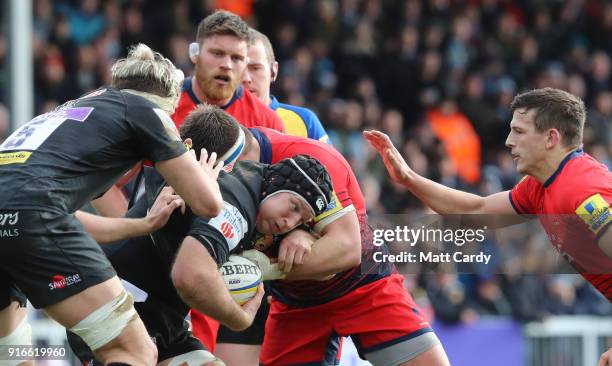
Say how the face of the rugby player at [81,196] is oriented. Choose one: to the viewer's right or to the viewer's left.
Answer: to the viewer's right

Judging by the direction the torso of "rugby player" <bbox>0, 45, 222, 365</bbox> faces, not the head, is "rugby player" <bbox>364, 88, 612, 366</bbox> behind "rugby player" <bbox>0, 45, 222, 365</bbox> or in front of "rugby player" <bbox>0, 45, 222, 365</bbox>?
in front

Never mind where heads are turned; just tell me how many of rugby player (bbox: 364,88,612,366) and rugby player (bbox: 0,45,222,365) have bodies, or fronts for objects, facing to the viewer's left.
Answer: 1

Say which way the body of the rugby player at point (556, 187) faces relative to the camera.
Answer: to the viewer's left

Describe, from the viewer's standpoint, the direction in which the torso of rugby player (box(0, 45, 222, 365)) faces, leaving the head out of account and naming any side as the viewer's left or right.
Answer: facing away from the viewer and to the right of the viewer

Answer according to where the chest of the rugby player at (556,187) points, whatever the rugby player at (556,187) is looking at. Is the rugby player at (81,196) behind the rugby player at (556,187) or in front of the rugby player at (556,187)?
in front

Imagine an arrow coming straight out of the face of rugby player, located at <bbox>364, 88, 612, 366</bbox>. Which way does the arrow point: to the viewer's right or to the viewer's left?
to the viewer's left
